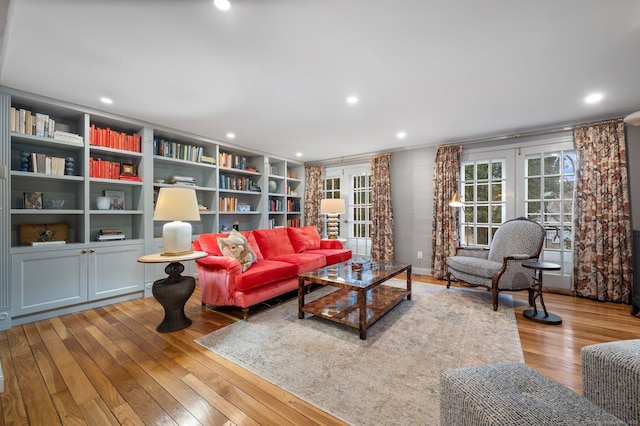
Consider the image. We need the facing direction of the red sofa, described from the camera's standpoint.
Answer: facing the viewer and to the right of the viewer

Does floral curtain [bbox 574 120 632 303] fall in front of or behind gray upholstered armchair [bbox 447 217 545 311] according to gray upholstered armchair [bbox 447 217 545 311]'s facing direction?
behind

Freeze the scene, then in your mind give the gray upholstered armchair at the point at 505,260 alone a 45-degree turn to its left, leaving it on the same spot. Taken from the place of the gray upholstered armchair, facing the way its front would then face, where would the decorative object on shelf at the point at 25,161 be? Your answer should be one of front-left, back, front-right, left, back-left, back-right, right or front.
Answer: front-right

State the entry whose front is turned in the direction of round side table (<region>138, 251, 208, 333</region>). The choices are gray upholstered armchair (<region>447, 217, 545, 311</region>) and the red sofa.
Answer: the gray upholstered armchair

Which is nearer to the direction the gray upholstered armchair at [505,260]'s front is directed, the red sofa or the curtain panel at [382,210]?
the red sofa

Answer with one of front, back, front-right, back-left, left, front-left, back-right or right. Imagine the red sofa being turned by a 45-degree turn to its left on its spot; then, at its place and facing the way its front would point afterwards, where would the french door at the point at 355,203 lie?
front-left

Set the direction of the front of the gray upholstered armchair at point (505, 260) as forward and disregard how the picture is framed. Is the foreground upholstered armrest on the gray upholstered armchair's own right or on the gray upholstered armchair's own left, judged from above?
on the gray upholstered armchair's own left

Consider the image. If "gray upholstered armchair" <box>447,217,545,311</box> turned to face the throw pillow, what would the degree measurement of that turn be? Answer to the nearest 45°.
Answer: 0° — it already faces it

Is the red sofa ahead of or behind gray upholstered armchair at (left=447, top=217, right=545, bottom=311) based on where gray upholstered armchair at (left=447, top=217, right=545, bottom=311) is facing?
ahead

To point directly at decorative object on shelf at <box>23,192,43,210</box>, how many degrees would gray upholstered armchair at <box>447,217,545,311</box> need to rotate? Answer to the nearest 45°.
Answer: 0° — it already faces it

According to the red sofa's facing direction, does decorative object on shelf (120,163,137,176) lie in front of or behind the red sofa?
behind

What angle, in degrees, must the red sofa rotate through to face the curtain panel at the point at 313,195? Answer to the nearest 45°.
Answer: approximately 135° to its left

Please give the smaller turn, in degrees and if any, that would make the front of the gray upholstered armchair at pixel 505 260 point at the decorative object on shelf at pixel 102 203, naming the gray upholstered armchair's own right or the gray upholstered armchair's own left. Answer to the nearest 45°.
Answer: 0° — it already faces it

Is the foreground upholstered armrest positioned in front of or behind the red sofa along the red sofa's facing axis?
in front

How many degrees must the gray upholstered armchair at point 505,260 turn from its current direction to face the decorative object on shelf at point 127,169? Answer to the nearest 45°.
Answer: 0° — it already faces it

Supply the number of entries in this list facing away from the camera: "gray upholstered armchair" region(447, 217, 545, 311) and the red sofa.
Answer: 0

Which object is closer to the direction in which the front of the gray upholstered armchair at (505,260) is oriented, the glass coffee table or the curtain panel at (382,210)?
the glass coffee table

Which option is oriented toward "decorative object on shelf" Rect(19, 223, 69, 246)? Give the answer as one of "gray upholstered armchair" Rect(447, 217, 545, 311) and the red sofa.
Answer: the gray upholstered armchair

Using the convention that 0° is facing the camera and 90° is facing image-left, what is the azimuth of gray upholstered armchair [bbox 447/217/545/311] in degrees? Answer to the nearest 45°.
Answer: approximately 45°
